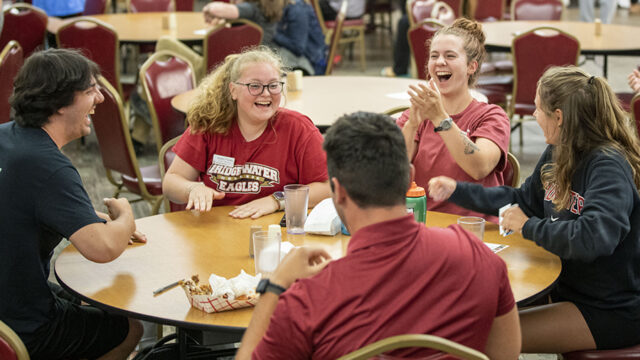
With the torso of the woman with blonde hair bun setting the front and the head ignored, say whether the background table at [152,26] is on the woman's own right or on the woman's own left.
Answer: on the woman's own right

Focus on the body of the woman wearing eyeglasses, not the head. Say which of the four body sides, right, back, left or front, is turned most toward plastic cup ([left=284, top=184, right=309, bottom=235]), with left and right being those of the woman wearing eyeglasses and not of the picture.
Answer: front

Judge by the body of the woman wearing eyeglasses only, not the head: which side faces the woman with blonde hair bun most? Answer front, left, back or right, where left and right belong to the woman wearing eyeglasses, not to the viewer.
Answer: left

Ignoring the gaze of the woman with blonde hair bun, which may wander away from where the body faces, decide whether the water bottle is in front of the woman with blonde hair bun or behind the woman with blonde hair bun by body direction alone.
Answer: in front

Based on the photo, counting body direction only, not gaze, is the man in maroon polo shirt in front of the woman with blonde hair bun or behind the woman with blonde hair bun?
in front

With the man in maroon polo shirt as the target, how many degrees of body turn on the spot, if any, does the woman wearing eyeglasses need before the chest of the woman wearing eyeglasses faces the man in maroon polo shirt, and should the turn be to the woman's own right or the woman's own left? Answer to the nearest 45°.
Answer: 0° — they already face them

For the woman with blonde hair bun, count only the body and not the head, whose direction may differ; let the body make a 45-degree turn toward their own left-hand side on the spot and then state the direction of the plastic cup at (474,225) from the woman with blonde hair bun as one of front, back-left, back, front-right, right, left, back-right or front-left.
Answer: front

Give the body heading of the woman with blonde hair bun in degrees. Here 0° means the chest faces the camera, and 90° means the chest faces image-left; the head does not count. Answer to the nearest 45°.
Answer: approximately 45°

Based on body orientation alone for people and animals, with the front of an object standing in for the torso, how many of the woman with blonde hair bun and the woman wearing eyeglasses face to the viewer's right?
0

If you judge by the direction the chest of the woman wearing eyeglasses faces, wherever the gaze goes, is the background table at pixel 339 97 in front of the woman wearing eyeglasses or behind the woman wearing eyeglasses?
behind

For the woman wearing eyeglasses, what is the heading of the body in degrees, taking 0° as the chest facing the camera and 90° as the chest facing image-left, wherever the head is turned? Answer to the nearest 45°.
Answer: approximately 0°

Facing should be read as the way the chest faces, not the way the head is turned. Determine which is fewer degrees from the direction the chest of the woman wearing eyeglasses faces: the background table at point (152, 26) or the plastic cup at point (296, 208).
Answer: the plastic cup

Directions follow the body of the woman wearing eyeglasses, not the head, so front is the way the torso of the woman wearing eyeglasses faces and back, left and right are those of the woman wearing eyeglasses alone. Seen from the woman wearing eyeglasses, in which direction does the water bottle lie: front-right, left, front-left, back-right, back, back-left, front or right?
front-left
